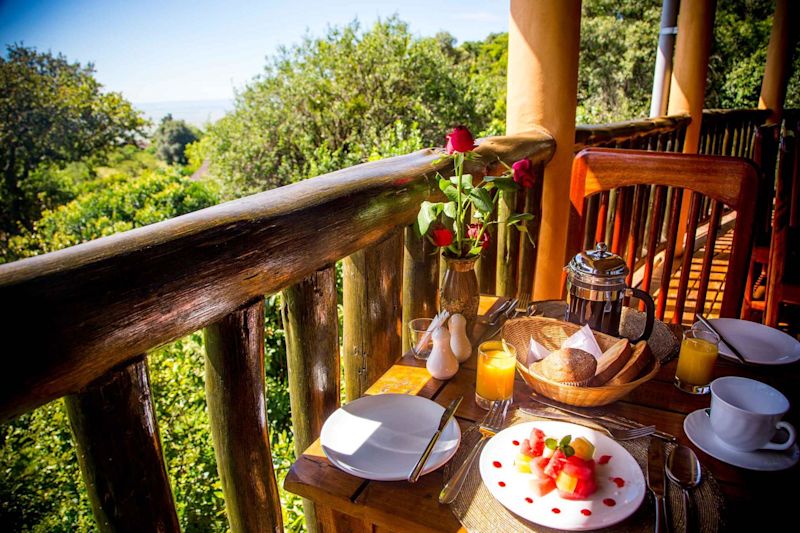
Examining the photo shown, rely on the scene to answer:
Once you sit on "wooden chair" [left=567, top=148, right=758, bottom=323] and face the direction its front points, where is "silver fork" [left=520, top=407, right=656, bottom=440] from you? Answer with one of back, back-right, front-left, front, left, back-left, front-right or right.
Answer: front

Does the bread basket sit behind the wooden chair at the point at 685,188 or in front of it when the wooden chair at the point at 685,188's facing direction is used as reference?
in front

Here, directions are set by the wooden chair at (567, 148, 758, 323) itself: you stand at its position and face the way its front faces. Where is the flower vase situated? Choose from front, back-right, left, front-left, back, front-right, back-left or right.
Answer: front-right

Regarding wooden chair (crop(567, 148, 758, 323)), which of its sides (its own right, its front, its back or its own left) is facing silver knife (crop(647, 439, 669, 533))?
front

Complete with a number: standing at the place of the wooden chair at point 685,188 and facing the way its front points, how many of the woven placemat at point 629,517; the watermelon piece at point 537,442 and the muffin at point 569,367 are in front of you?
3

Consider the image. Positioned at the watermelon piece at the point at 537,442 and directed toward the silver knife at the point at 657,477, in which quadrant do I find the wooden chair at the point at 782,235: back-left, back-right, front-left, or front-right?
front-left

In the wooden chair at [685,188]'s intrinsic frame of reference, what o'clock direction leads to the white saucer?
The white saucer is roughly at 12 o'clock from the wooden chair.

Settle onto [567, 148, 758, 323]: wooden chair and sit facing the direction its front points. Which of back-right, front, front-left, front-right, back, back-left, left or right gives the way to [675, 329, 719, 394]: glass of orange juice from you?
front

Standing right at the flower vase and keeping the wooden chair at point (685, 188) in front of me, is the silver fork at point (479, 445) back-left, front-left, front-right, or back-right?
back-right

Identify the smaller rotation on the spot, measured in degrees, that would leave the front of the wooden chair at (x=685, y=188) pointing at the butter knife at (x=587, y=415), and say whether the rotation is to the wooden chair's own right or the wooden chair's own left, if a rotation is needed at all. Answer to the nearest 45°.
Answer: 0° — it already faces it

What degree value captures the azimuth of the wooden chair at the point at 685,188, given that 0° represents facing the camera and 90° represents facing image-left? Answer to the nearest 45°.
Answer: approximately 0°

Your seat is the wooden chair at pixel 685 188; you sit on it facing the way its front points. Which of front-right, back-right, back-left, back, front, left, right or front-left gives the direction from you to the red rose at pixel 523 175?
front-right

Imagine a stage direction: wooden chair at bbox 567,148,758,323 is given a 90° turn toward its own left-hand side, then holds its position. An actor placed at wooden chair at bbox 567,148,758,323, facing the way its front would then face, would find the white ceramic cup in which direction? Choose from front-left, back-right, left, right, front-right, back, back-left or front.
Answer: right

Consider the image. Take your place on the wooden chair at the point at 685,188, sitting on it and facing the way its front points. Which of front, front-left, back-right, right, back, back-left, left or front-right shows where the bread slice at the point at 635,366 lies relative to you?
front

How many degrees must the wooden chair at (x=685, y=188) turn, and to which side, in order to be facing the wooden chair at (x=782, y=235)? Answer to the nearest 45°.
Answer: approximately 135° to its left

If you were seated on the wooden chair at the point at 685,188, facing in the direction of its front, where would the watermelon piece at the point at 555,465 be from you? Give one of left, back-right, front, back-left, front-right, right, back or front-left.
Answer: front

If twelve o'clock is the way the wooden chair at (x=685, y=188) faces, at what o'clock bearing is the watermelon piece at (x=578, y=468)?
The watermelon piece is roughly at 12 o'clock from the wooden chair.

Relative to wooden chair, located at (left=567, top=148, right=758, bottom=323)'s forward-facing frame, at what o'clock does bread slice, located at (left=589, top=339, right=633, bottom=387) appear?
The bread slice is roughly at 12 o'clock from the wooden chair.

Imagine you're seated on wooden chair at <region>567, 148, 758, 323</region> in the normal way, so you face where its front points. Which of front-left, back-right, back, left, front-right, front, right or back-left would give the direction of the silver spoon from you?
front
